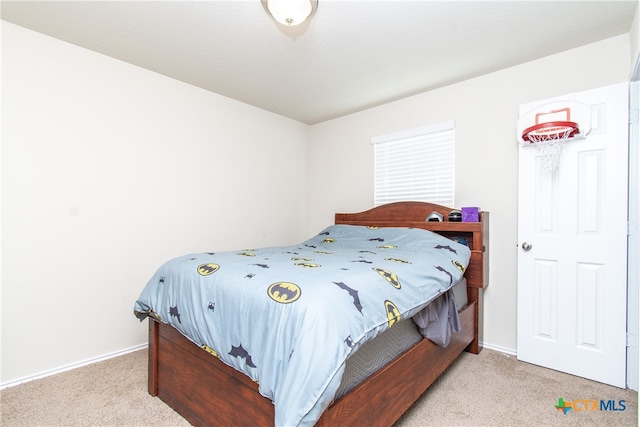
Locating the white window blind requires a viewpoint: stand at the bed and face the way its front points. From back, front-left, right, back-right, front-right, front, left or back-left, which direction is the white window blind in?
back

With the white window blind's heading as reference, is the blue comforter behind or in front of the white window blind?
in front

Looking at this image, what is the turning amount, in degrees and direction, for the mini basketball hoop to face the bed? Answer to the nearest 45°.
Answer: approximately 45° to its right

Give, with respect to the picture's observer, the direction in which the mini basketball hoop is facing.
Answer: facing the viewer

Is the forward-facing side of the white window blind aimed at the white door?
no

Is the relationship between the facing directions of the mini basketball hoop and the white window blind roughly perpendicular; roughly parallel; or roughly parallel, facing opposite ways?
roughly parallel

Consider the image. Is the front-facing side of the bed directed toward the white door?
no

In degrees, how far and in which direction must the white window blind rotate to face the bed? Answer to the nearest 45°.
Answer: approximately 45° to its left

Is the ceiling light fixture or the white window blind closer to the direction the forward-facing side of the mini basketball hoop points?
the ceiling light fixture

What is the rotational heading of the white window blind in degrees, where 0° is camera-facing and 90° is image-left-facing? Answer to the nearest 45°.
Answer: approximately 45°

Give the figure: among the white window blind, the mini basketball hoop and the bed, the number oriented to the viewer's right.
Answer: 0

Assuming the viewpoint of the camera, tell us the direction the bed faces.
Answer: facing the viewer and to the left of the viewer

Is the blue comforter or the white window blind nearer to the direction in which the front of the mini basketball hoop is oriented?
the blue comforter

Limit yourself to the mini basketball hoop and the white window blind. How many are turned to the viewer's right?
0

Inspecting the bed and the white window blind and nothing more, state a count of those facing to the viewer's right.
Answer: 0

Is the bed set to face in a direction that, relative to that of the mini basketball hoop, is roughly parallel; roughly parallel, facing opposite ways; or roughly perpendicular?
roughly parallel

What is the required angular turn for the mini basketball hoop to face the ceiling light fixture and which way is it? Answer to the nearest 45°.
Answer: approximately 45° to its right
